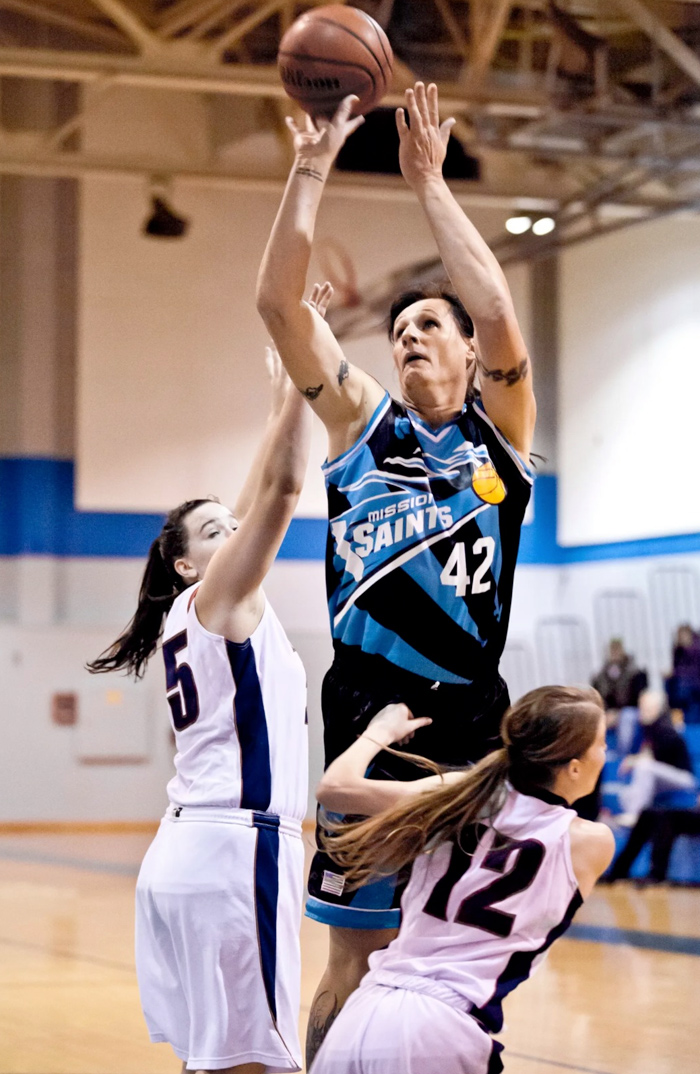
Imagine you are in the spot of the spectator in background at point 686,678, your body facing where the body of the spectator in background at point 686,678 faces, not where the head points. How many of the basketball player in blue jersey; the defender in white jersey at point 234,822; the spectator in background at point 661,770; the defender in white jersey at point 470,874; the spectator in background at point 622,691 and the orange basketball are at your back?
0

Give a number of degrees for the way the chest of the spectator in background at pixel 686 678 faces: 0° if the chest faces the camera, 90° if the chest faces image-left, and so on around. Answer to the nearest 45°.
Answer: approximately 45°

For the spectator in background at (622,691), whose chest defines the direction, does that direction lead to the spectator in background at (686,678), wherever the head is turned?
no

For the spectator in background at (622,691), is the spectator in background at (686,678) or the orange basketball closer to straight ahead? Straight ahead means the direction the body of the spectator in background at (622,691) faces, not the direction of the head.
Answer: the orange basketball

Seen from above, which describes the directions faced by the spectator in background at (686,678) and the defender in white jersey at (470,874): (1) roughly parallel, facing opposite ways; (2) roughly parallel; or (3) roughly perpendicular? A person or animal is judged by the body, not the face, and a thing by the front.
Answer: roughly parallel, facing opposite ways

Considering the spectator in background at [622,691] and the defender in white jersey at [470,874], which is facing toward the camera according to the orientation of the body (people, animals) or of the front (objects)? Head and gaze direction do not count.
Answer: the spectator in background

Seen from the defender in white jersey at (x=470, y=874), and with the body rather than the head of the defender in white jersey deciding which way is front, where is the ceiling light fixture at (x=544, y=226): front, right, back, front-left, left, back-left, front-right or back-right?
front-left

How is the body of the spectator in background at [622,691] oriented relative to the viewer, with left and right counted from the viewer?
facing the viewer

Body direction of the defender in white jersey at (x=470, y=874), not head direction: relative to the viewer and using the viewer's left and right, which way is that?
facing away from the viewer and to the right of the viewer
